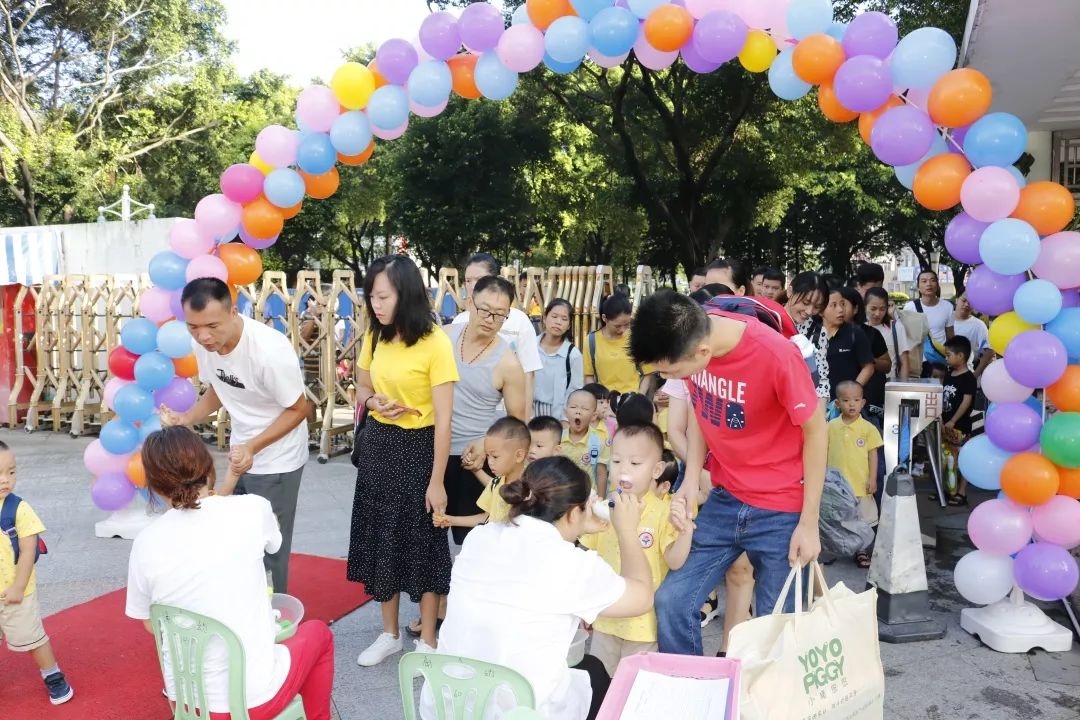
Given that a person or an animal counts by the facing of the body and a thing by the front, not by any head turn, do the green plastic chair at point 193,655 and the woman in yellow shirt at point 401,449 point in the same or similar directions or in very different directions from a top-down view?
very different directions

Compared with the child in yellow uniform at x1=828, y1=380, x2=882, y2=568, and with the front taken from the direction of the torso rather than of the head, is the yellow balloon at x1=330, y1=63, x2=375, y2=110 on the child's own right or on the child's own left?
on the child's own right

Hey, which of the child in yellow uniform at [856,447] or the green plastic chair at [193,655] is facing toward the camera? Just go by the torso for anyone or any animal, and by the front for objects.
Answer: the child in yellow uniform

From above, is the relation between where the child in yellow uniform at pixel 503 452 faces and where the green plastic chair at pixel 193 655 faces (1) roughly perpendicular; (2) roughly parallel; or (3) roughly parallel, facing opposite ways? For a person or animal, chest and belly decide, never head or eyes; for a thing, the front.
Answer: roughly parallel, facing opposite ways

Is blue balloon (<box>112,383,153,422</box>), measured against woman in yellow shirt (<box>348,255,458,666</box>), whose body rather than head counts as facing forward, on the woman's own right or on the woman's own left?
on the woman's own right

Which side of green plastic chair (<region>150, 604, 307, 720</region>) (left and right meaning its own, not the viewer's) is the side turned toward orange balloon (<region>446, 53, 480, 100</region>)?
front

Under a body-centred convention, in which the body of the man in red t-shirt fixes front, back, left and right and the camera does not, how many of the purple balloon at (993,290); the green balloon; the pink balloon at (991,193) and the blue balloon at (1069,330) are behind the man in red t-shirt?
4

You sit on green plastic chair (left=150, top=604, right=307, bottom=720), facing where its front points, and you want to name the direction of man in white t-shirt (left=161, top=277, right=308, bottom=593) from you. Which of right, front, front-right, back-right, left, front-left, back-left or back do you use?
front-left

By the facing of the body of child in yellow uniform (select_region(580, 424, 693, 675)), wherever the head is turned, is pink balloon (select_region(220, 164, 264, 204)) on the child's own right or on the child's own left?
on the child's own right

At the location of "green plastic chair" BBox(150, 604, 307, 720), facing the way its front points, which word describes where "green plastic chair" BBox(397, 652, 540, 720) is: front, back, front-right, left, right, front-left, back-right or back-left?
right

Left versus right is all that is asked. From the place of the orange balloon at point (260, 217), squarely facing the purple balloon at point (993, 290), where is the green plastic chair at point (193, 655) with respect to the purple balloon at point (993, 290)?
right

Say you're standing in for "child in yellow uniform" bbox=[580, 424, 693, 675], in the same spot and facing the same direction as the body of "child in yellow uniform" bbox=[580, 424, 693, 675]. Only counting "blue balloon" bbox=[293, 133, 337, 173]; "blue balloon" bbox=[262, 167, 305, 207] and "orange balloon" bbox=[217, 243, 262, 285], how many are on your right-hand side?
3

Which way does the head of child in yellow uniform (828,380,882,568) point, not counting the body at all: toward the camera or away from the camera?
toward the camera

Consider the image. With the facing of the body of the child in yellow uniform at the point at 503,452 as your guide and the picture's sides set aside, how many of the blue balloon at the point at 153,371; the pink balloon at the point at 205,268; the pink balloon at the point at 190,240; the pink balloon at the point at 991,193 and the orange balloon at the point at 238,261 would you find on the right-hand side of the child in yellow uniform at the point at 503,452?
4

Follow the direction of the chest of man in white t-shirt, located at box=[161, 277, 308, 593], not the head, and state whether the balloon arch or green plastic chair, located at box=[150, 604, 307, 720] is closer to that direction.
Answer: the green plastic chair

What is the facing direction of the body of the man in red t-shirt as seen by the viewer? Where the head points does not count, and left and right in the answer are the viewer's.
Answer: facing the viewer and to the left of the viewer

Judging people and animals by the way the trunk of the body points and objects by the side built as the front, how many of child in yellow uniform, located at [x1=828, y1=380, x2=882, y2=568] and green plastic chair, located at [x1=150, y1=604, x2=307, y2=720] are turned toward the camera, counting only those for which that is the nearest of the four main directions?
1

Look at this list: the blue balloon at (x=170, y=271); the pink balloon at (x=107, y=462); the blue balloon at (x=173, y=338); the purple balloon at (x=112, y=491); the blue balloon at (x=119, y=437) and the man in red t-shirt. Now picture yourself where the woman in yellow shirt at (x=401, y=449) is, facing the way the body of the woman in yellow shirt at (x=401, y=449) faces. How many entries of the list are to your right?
5

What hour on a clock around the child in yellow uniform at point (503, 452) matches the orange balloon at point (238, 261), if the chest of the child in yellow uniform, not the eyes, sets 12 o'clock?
The orange balloon is roughly at 3 o'clock from the child in yellow uniform.

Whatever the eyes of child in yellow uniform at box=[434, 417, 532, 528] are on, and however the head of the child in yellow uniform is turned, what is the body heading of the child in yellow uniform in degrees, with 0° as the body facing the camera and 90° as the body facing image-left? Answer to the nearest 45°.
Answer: approximately 45°

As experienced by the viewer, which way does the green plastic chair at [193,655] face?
facing away from the viewer and to the right of the viewer

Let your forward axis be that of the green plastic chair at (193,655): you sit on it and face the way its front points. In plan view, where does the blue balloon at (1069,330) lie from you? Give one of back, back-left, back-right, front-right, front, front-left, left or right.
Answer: front-right
